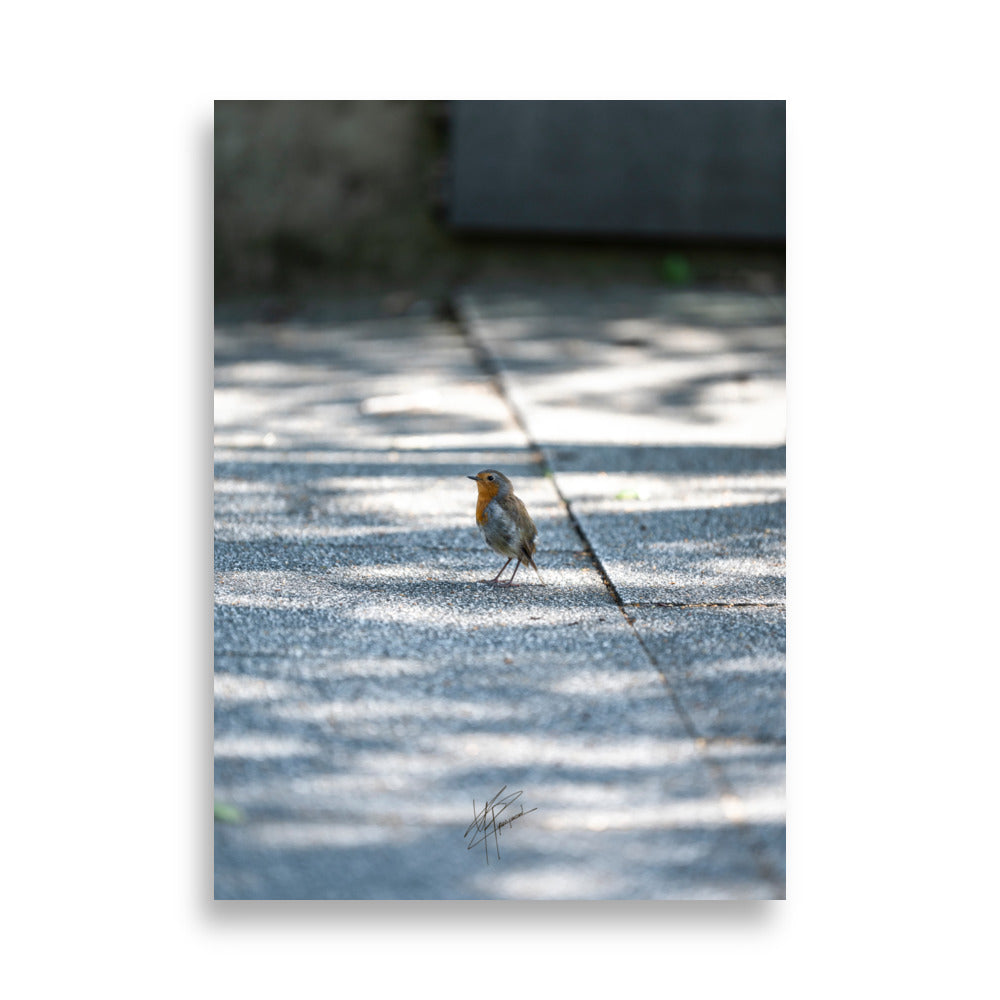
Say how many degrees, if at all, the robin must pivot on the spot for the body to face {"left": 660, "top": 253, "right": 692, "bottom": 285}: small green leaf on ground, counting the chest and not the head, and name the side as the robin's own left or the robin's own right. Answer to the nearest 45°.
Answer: approximately 90° to the robin's own right

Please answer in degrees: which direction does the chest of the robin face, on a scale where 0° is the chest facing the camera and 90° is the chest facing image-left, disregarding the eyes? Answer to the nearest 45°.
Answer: approximately 90°
